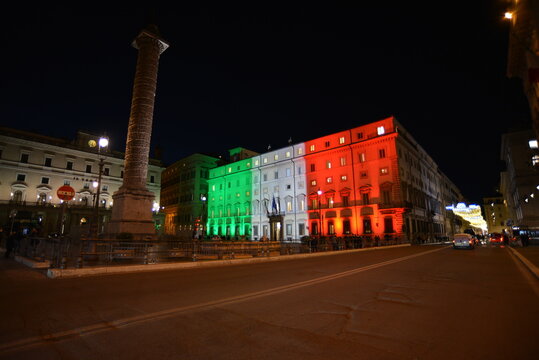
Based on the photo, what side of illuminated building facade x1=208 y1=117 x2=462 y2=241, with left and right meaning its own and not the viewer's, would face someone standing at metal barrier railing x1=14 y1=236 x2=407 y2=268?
front

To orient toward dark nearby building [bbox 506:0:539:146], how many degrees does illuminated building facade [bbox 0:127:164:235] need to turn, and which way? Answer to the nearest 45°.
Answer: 0° — it already faces it

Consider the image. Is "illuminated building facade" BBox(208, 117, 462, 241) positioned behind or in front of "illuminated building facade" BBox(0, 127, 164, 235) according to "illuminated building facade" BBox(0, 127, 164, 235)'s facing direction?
in front

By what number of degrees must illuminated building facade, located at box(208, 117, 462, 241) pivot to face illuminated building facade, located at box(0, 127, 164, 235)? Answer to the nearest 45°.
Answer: approximately 45° to its right

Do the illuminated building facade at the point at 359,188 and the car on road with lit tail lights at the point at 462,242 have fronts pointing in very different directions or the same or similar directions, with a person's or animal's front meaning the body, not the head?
very different directions

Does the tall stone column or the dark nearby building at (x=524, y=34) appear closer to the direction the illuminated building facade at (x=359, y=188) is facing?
the tall stone column

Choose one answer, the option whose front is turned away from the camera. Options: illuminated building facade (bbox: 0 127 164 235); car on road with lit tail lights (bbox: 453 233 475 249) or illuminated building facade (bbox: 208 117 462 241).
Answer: the car on road with lit tail lights

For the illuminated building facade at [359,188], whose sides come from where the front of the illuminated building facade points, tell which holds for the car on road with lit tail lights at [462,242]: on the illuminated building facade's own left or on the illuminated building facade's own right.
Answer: on the illuminated building facade's own left

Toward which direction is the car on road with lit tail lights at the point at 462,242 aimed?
away from the camera

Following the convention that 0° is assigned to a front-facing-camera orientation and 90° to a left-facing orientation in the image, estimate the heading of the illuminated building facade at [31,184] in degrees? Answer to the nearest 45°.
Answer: approximately 315°

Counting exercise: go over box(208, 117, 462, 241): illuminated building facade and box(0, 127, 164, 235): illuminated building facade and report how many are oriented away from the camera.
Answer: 0
